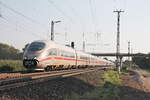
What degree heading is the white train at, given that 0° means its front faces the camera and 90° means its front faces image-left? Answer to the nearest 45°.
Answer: approximately 45°
